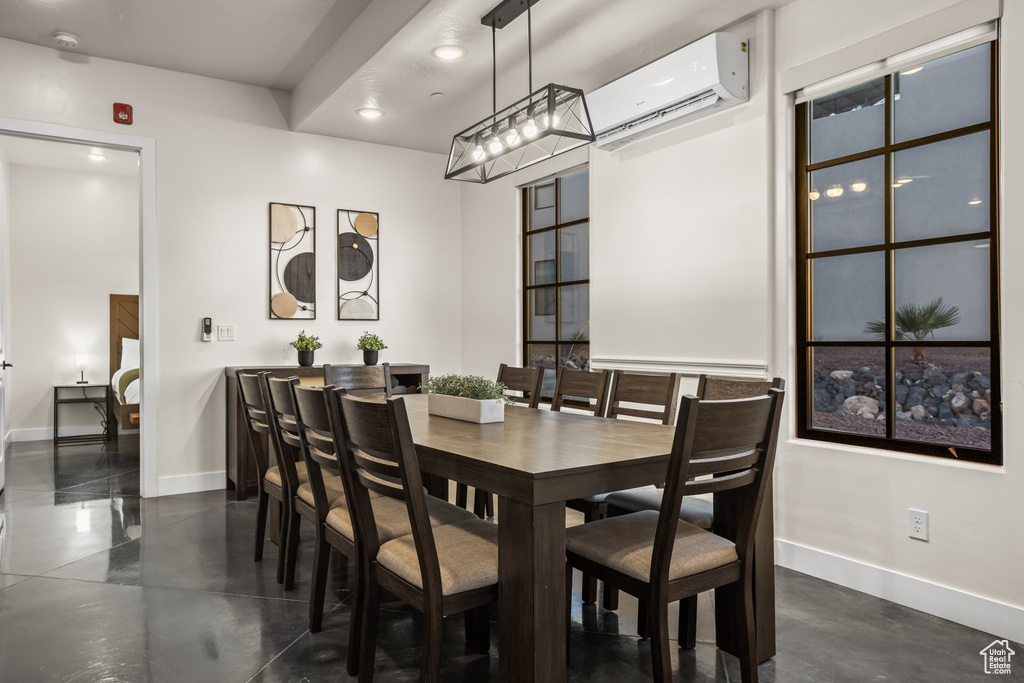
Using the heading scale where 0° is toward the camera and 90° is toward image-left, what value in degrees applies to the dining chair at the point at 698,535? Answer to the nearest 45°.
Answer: approximately 135°

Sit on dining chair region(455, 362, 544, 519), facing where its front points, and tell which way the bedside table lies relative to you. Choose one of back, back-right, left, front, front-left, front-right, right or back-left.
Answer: right

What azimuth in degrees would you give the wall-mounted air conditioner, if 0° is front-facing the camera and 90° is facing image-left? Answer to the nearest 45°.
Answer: approximately 45°

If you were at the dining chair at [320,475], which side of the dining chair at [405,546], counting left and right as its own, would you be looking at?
left

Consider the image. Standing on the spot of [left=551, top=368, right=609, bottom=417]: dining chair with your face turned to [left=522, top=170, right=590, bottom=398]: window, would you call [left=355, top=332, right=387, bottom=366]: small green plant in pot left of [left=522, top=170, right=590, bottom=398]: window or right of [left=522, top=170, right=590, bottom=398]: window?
left

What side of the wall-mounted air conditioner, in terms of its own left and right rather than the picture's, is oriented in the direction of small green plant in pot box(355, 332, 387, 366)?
right

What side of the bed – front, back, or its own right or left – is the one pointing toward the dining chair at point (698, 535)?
front

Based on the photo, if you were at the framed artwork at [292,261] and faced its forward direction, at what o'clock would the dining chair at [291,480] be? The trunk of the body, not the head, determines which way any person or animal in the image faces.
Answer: The dining chair is roughly at 12 o'clock from the framed artwork.

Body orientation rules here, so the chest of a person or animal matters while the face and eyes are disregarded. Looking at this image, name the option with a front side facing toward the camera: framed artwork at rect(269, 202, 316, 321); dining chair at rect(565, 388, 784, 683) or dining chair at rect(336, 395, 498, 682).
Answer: the framed artwork
